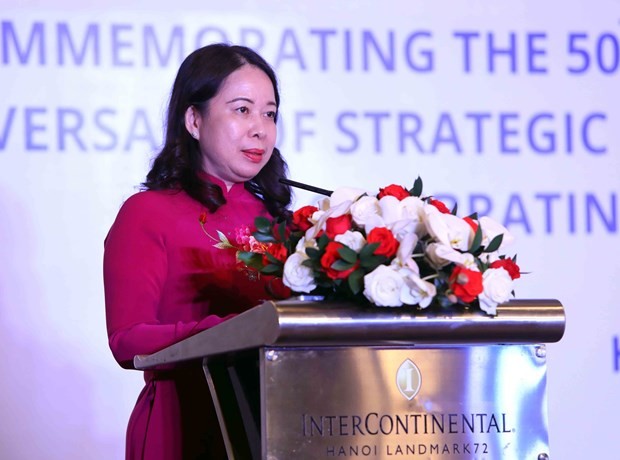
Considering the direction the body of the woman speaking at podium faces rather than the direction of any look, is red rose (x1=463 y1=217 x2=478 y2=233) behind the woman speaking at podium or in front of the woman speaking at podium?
in front

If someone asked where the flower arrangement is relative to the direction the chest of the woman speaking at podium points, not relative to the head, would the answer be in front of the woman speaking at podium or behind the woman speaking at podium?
in front

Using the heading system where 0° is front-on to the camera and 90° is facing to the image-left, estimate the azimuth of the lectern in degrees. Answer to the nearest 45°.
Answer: approximately 315°

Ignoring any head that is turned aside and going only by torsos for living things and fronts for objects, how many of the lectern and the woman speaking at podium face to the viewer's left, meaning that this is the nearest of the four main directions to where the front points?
0

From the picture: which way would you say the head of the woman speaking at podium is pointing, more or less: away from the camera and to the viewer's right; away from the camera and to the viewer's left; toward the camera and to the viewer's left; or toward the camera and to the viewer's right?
toward the camera and to the viewer's right
